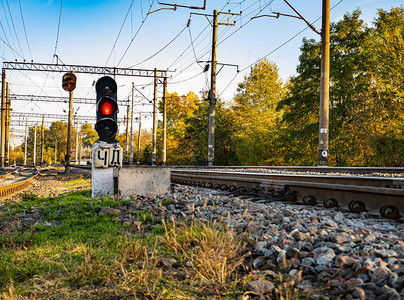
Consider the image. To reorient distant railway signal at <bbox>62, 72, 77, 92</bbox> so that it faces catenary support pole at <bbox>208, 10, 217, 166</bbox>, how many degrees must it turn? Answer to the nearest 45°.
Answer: approximately 45° to its left

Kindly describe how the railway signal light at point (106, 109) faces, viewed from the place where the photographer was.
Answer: facing the viewer

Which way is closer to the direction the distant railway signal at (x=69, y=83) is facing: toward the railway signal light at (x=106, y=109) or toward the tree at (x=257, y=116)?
the railway signal light

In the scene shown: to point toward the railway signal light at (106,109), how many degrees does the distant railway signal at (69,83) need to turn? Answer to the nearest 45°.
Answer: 0° — it already faces it

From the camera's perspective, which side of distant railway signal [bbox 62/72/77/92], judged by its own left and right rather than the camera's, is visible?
front

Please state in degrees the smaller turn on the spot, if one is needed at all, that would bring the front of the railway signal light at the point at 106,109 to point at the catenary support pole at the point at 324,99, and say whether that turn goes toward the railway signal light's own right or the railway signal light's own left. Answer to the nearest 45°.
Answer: approximately 90° to the railway signal light's own left

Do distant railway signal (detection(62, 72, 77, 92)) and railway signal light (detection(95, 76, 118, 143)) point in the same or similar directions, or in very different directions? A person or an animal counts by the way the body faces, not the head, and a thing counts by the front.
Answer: same or similar directions

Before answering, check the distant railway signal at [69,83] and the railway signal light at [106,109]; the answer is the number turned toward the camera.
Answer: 2

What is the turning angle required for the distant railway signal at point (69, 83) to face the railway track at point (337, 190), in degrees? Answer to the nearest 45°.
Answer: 0° — it already faces it

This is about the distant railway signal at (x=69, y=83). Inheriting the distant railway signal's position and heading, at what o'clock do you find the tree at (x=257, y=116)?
The tree is roughly at 9 o'clock from the distant railway signal.
